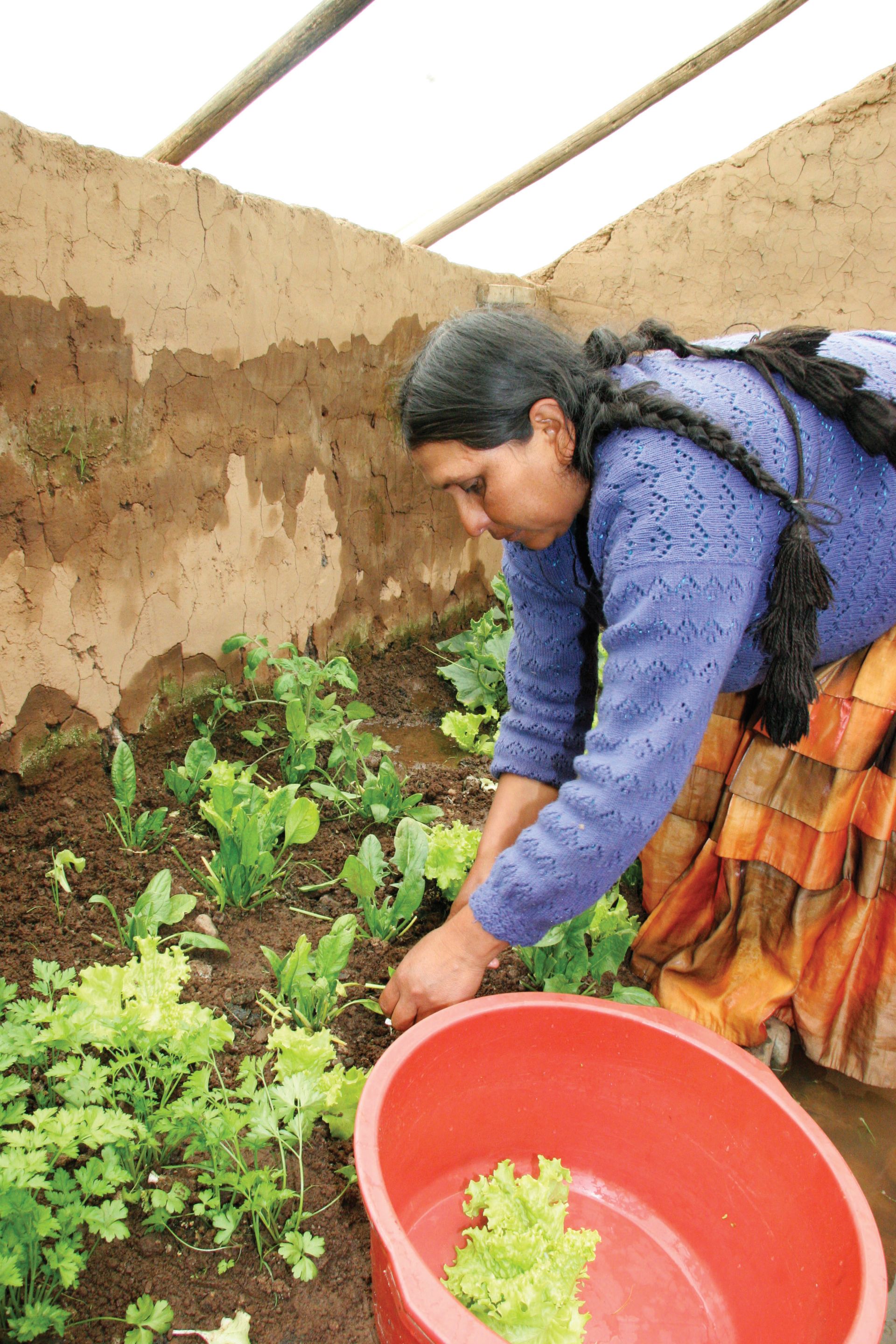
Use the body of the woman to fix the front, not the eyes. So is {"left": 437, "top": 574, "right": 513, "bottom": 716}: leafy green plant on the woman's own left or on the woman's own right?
on the woman's own right

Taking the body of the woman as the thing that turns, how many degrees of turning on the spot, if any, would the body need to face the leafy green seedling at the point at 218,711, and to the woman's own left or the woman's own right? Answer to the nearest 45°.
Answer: approximately 45° to the woman's own right

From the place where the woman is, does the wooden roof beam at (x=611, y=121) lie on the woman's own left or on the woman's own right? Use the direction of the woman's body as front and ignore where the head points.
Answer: on the woman's own right

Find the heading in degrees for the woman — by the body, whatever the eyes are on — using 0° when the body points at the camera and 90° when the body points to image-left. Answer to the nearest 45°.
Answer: approximately 90°

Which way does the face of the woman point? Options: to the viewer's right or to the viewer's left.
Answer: to the viewer's left
